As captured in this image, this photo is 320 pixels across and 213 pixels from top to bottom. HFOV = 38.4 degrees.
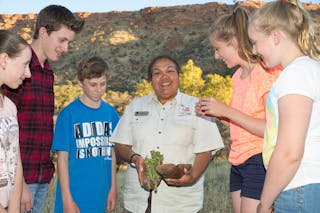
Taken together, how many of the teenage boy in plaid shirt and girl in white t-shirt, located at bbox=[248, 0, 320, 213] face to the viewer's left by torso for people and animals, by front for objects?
1

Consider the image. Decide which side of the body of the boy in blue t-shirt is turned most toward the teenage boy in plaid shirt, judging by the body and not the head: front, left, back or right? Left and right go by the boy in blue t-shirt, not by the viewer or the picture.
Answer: right

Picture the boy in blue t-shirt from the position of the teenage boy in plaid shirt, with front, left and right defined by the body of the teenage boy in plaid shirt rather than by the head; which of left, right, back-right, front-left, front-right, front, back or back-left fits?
left

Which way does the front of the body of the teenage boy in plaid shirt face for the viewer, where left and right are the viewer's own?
facing the viewer and to the right of the viewer

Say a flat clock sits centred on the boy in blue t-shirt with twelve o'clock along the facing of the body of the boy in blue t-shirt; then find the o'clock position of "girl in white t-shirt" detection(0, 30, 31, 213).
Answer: The girl in white t-shirt is roughly at 2 o'clock from the boy in blue t-shirt.

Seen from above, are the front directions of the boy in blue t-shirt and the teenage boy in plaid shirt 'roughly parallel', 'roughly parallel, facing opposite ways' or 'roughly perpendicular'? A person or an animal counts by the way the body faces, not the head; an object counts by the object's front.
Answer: roughly parallel

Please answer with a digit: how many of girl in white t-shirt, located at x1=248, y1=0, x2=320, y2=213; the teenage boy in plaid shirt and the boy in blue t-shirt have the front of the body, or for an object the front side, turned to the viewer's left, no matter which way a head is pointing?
1

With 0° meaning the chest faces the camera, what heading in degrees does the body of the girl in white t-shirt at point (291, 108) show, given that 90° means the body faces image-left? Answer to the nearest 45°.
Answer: approximately 90°

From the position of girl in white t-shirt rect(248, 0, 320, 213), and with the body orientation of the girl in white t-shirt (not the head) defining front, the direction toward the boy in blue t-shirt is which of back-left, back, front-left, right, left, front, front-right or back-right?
front-right

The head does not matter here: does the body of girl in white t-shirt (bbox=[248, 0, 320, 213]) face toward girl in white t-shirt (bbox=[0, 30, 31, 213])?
yes

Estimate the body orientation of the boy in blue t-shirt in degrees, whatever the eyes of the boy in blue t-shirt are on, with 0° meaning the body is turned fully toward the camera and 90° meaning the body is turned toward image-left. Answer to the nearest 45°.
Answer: approximately 315°

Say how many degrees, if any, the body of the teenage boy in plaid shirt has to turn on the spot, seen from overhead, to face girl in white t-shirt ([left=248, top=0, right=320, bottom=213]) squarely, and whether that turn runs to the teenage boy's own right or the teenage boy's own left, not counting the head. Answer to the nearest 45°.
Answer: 0° — they already face them
